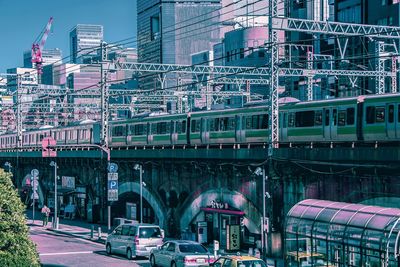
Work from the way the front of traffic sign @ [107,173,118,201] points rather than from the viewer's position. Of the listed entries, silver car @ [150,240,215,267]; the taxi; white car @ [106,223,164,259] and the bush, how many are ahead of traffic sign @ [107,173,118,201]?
4

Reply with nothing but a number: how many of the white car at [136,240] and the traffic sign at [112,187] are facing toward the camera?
1

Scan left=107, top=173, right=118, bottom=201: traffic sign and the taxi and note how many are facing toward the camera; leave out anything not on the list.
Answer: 1

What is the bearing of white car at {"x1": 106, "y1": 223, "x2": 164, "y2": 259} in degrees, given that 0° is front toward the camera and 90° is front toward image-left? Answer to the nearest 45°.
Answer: approximately 135°

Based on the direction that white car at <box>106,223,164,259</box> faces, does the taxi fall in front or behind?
behind

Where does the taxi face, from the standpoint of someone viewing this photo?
facing away from the viewer and to the left of the viewer

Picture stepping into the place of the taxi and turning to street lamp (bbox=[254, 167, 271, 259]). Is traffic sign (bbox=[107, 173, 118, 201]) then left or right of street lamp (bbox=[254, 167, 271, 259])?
left

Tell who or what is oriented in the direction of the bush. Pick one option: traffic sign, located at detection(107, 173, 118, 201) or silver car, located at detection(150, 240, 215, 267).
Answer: the traffic sign

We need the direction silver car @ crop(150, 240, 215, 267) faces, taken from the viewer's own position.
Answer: facing away from the viewer and to the left of the viewer
